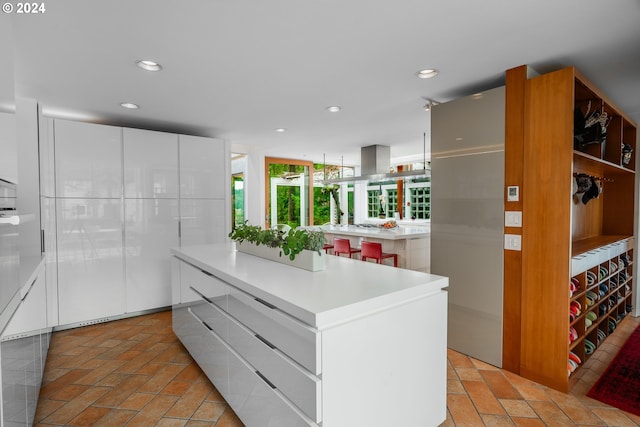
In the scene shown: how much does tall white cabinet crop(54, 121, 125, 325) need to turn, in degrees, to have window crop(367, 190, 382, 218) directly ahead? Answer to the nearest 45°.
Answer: approximately 90° to its left

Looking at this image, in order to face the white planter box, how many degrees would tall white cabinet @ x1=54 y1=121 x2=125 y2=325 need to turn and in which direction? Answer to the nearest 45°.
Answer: approximately 45° to its left

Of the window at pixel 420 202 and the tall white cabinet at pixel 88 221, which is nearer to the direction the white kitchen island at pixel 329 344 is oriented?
the tall white cabinet

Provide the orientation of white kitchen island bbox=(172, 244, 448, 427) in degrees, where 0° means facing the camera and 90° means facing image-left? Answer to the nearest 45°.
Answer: approximately 45°

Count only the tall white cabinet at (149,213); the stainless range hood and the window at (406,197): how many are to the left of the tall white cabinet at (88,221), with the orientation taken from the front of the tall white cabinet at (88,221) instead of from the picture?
3

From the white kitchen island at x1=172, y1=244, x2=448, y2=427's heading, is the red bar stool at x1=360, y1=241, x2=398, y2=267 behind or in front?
behind

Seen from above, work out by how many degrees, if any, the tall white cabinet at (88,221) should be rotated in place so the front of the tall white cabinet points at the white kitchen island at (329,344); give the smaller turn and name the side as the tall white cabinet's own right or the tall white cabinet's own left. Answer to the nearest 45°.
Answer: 0° — it already faces it

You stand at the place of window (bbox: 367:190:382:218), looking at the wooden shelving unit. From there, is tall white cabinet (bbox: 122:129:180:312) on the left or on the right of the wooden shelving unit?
right

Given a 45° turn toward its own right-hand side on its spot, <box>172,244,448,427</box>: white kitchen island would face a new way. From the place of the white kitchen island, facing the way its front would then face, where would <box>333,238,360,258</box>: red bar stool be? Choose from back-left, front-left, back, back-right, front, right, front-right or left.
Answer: right
